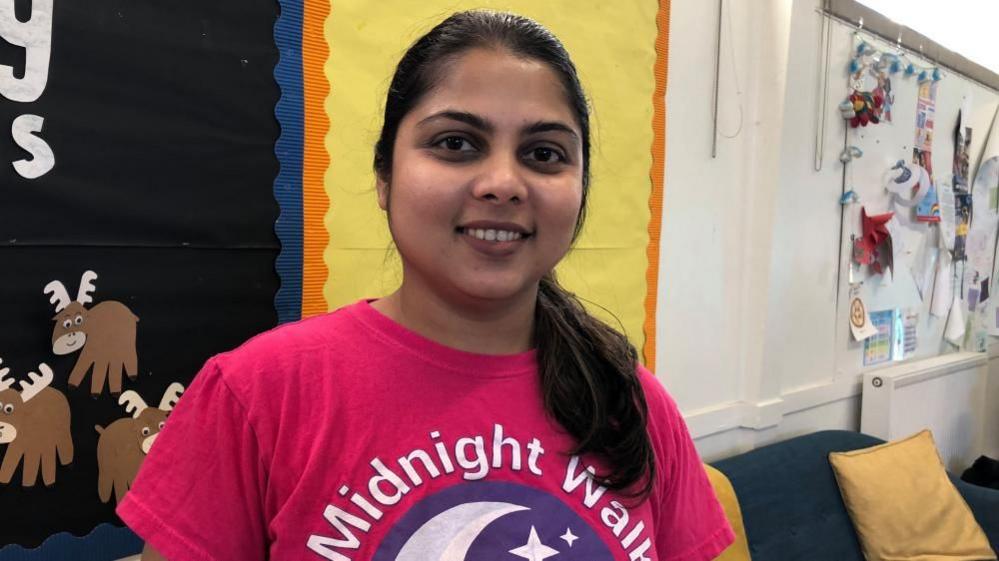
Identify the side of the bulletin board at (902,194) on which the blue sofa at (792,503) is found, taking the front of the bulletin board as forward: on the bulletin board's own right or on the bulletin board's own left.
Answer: on the bulletin board's own right

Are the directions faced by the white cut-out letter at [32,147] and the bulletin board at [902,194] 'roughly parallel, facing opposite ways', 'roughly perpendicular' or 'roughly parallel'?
roughly parallel

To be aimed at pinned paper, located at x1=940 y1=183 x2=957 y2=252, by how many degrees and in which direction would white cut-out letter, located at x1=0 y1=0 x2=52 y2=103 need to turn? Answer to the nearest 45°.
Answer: approximately 90° to its left

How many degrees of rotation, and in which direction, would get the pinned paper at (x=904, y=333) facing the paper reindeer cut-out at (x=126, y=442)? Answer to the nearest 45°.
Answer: approximately 45° to its right

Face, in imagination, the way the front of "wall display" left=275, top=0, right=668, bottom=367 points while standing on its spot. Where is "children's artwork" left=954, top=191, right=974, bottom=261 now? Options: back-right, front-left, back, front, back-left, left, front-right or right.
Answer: back-left

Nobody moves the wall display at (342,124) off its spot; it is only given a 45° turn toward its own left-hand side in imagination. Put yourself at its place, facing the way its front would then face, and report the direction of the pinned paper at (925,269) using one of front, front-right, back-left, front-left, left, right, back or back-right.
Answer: left

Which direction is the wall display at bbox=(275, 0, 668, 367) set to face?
toward the camera

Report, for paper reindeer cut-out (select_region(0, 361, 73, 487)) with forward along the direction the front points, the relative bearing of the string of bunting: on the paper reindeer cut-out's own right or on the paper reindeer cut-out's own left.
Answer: on the paper reindeer cut-out's own left

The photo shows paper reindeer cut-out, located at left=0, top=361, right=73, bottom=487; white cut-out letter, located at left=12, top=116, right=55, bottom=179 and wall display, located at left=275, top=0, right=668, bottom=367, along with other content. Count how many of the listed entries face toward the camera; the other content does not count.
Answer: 3

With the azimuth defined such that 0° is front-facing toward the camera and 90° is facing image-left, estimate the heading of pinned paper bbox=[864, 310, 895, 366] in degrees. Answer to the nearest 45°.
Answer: approximately 45°

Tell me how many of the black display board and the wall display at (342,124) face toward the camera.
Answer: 2
